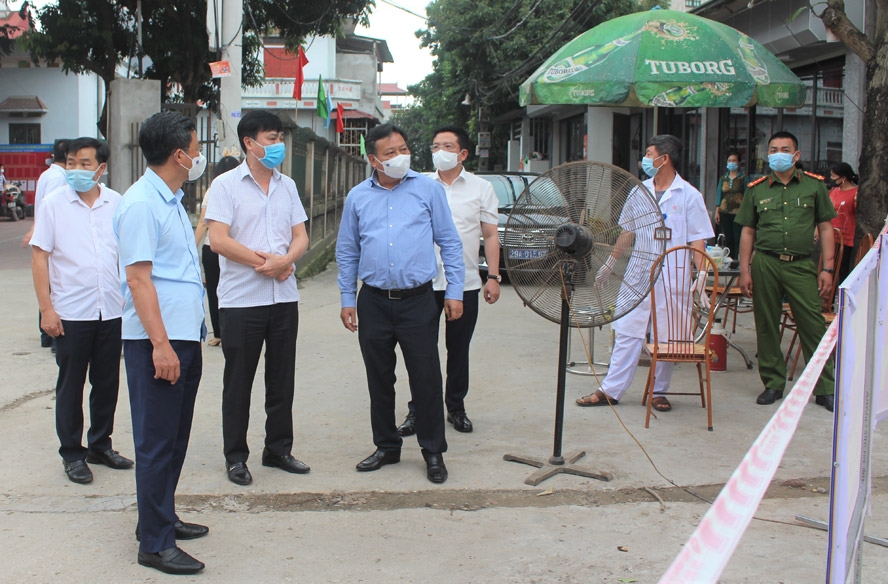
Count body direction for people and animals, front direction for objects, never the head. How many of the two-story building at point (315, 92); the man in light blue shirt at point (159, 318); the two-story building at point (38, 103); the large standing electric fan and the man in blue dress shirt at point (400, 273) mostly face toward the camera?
3

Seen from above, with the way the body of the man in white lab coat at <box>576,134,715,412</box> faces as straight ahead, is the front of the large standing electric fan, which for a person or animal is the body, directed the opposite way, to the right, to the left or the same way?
the opposite way

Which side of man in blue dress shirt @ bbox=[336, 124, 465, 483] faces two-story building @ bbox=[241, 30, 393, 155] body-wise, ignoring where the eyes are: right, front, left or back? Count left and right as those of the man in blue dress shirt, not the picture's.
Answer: back

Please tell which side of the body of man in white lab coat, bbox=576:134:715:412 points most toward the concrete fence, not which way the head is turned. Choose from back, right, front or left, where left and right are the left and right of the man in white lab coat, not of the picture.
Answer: right

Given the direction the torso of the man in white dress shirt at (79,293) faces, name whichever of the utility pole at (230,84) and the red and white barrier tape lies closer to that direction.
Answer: the red and white barrier tape

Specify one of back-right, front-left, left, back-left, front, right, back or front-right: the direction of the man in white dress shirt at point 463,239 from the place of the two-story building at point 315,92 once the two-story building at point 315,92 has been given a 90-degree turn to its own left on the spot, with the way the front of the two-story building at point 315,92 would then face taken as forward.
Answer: right

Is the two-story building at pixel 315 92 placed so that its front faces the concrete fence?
yes

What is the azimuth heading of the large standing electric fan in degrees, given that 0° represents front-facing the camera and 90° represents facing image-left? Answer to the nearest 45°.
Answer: approximately 225°

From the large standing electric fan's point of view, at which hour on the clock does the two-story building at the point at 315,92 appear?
The two-story building is roughly at 10 o'clock from the large standing electric fan.

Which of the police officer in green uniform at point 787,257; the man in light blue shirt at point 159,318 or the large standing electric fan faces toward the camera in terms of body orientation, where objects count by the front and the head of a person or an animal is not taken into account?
the police officer in green uniform

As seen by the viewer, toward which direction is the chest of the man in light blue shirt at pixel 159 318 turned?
to the viewer's right

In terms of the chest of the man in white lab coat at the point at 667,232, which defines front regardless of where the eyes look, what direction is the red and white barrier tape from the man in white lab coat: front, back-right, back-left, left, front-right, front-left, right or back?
front-left
